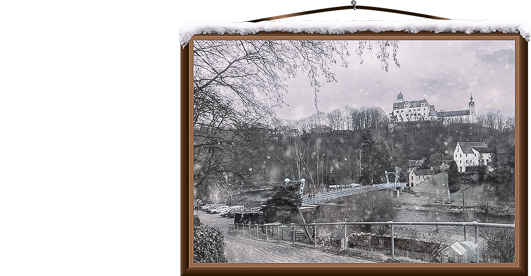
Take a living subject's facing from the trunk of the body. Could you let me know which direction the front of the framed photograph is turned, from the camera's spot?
facing the viewer
